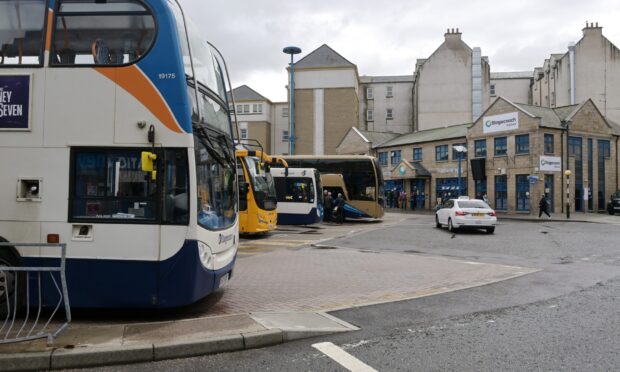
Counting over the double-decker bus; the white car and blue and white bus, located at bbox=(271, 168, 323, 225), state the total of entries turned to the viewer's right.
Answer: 2

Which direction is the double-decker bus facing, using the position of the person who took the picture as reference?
facing to the right of the viewer

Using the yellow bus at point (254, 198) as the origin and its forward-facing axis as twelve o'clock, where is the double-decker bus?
The double-decker bus is roughly at 2 o'clock from the yellow bus.

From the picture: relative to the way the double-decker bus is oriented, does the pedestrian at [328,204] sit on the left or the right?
on its left

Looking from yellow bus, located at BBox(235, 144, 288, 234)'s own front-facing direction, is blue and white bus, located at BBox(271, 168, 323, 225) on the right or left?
on its left

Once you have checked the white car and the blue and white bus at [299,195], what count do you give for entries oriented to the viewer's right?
1

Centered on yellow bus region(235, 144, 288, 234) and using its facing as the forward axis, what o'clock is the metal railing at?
The metal railing is roughly at 2 o'clock from the yellow bus.
